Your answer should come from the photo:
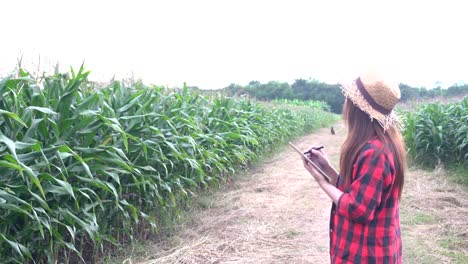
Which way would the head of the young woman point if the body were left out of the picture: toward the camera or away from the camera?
away from the camera

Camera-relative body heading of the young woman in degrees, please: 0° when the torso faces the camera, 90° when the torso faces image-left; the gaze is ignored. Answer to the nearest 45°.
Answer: approximately 90°
